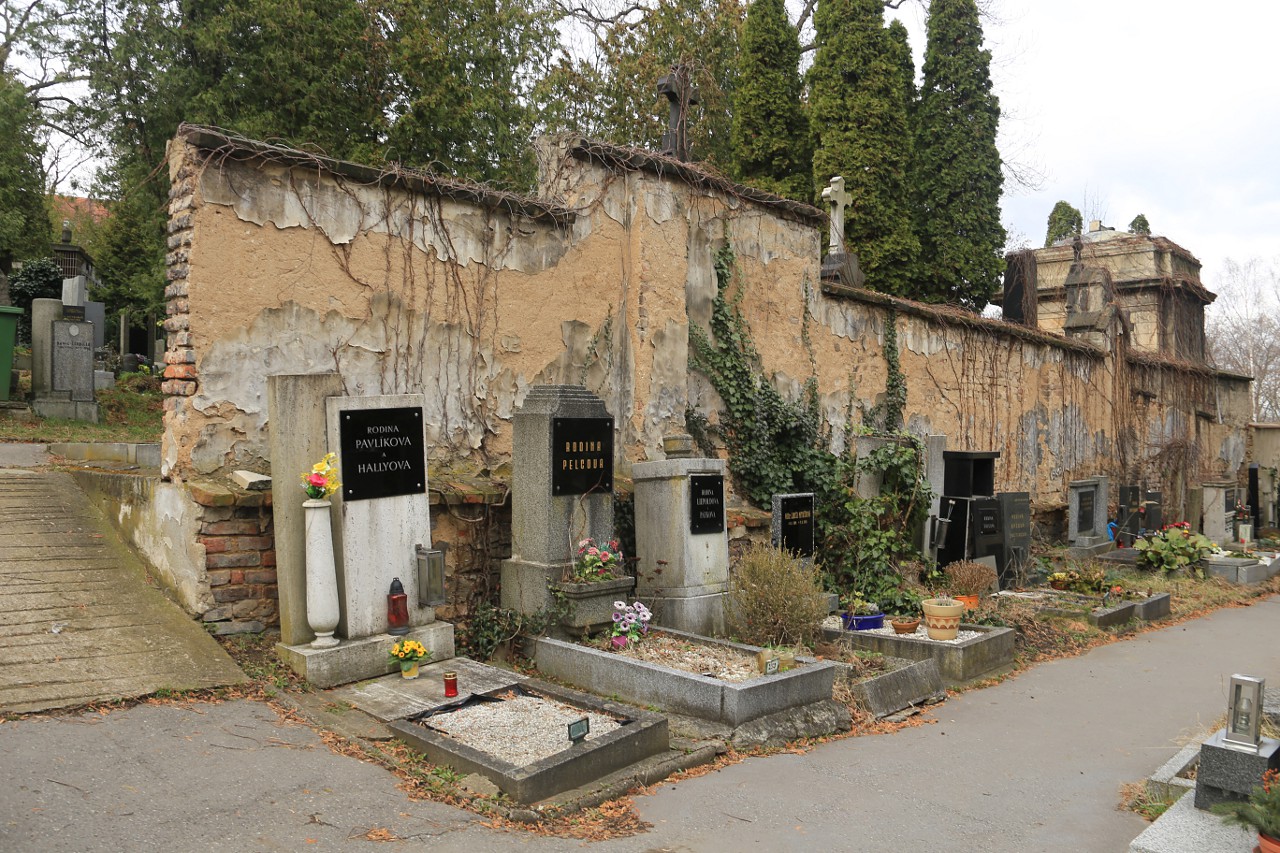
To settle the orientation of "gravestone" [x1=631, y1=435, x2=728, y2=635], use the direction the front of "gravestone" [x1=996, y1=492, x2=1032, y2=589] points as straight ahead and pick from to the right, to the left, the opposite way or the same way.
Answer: the same way

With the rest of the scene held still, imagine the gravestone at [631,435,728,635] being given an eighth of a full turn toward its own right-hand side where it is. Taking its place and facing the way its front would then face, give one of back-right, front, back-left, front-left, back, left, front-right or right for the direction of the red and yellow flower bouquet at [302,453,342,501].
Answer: front-right

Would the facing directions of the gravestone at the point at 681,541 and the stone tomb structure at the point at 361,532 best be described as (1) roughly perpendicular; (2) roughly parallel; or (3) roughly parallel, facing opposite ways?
roughly parallel

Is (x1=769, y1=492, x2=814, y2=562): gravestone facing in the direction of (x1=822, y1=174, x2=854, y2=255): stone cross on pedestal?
no

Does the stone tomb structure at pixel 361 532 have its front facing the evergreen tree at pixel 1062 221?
no

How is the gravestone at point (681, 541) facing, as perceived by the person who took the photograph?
facing the viewer and to the right of the viewer

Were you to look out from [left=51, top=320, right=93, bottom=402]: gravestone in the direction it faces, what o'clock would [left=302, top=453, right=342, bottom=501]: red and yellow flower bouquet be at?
The red and yellow flower bouquet is roughly at 12 o'clock from the gravestone.

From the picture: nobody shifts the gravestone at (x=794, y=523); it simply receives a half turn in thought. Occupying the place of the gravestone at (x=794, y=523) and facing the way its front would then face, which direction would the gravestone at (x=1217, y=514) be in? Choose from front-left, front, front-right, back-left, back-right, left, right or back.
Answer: right

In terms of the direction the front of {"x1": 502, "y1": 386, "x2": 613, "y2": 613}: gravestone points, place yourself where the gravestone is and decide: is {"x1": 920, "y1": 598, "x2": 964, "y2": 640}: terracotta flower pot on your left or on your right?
on your left

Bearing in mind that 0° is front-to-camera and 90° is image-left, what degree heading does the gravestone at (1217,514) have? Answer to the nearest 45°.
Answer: approximately 315°

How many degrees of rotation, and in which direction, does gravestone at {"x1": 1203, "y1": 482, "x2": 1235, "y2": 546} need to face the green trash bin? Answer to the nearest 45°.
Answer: approximately 90° to its right

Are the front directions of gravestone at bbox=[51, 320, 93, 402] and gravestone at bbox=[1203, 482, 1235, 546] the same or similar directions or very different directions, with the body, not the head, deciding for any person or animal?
same or similar directions

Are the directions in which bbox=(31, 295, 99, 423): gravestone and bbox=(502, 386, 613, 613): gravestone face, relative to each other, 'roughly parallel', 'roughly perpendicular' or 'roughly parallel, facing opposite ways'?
roughly parallel

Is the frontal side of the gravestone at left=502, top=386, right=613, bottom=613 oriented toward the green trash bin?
no

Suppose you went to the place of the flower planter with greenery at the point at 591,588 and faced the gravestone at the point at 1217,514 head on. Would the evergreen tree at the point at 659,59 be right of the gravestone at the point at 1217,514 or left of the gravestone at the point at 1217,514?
left

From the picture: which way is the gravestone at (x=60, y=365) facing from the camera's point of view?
toward the camera

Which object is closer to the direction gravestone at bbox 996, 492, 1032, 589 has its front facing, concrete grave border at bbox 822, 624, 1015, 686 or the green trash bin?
the concrete grave border

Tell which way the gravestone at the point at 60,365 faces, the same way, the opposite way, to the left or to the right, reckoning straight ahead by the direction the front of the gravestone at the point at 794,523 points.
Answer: the same way

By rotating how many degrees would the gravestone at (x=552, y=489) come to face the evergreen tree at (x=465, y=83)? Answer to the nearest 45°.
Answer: approximately 135° to its left
